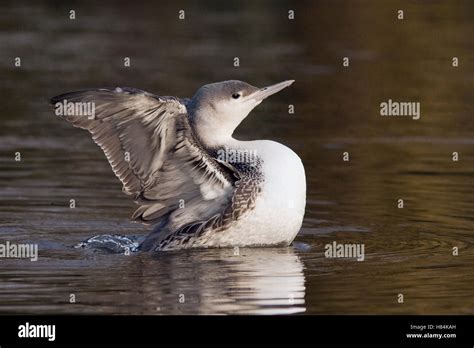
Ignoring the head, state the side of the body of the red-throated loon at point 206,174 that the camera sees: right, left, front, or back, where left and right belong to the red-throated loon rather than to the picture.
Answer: right
